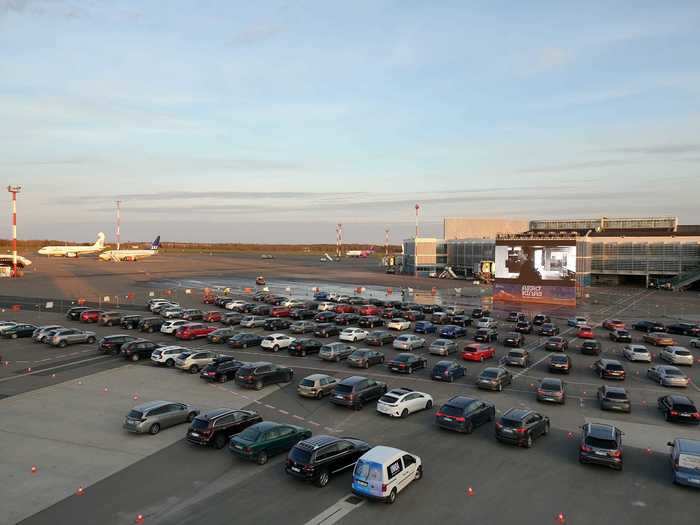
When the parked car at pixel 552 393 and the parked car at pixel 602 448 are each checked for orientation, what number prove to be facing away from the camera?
2

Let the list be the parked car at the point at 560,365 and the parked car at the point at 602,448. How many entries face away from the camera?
2

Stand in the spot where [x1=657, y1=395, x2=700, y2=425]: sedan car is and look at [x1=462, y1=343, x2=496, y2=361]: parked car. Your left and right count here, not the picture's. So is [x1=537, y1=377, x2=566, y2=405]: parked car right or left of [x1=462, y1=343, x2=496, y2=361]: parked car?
left

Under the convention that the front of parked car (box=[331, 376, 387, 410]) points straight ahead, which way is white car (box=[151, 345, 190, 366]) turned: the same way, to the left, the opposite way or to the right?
the same way

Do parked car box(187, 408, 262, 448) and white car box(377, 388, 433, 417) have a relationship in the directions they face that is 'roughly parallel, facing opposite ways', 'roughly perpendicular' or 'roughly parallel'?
roughly parallel

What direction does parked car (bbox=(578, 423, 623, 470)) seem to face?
away from the camera

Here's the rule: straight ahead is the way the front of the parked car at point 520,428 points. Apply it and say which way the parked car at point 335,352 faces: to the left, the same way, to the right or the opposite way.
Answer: the same way

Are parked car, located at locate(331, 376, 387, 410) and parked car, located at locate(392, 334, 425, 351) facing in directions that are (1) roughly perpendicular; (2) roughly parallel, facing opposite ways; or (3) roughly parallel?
roughly parallel

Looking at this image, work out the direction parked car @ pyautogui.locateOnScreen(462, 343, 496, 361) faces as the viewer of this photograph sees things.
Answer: facing away from the viewer and to the right of the viewer

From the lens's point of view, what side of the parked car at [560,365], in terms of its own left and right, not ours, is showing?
back

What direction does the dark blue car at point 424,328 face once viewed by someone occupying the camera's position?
facing away from the viewer and to the right of the viewer

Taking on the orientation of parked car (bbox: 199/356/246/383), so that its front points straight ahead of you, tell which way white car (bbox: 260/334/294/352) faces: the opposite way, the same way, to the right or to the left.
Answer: the same way

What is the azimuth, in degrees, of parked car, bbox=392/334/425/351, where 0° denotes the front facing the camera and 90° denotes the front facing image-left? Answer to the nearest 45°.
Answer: approximately 225°

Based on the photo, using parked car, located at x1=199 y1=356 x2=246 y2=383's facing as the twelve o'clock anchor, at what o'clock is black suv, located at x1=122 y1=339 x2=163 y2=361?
The black suv is roughly at 9 o'clock from the parked car.

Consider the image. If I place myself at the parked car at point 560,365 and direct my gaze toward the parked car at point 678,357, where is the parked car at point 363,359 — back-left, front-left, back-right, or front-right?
back-left

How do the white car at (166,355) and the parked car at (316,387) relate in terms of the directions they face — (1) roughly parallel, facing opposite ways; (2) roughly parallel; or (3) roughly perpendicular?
roughly parallel

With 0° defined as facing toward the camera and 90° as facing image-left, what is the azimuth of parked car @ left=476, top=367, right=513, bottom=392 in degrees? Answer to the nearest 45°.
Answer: approximately 225°

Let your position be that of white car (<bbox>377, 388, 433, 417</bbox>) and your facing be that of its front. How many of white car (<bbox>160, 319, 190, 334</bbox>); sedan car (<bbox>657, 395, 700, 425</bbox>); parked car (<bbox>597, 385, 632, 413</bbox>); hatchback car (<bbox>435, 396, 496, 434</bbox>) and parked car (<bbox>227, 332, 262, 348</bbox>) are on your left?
2

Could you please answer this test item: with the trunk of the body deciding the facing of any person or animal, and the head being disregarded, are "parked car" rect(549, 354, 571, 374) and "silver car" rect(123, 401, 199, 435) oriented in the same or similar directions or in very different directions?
same or similar directions
